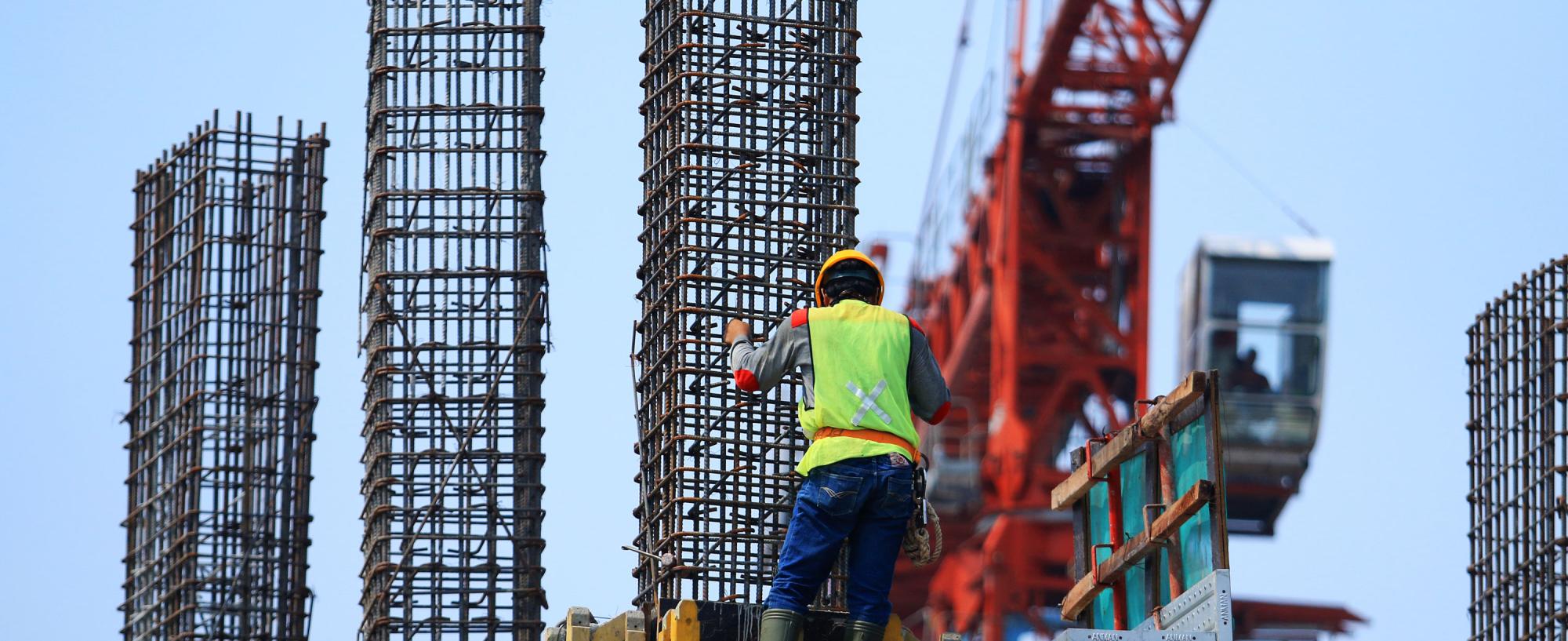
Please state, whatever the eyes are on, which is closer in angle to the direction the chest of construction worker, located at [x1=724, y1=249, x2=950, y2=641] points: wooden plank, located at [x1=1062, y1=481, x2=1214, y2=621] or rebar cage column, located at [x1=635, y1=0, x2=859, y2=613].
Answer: the rebar cage column

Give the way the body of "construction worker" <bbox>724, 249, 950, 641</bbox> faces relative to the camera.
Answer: away from the camera

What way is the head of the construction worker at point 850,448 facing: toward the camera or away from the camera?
away from the camera

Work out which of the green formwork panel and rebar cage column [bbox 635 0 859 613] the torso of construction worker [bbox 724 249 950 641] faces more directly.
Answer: the rebar cage column
